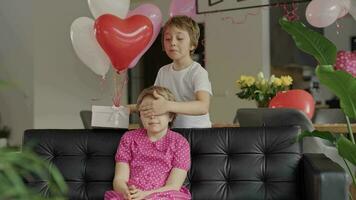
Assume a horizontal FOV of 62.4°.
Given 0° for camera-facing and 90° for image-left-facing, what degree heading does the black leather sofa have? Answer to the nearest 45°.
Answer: approximately 0°

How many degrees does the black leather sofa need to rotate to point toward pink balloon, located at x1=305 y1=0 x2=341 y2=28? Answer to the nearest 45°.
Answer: approximately 135° to its left

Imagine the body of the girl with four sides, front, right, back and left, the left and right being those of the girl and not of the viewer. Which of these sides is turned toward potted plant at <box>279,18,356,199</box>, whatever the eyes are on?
left

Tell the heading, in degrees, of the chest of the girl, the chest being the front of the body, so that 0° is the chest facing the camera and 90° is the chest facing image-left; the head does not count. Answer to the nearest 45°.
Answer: approximately 0°

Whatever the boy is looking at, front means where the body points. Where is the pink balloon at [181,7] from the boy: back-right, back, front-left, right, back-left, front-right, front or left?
back-right
